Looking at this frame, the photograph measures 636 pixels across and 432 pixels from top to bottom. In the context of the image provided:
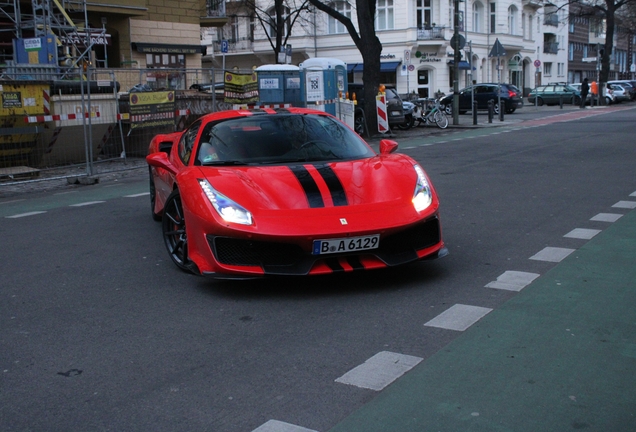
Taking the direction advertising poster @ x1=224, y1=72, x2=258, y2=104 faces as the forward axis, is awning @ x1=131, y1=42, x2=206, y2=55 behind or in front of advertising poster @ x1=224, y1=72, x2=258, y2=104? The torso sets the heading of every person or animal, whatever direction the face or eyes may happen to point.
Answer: behind

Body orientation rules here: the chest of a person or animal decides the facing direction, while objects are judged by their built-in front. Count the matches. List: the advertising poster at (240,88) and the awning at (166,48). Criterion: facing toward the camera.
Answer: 2

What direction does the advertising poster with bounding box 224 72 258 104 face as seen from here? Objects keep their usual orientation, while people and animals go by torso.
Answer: toward the camera

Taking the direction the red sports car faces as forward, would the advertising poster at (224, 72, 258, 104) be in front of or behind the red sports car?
behind

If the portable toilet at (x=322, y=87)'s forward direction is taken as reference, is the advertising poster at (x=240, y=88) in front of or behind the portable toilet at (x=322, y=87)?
in front

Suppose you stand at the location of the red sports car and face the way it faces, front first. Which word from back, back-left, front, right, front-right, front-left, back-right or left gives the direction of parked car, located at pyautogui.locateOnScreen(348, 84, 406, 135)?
back-left

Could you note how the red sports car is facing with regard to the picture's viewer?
facing the viewer and to the right of the viewer

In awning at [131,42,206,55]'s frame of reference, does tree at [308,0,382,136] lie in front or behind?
in front

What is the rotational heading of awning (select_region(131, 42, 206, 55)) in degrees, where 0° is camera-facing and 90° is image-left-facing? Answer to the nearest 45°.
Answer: approximately 0°
